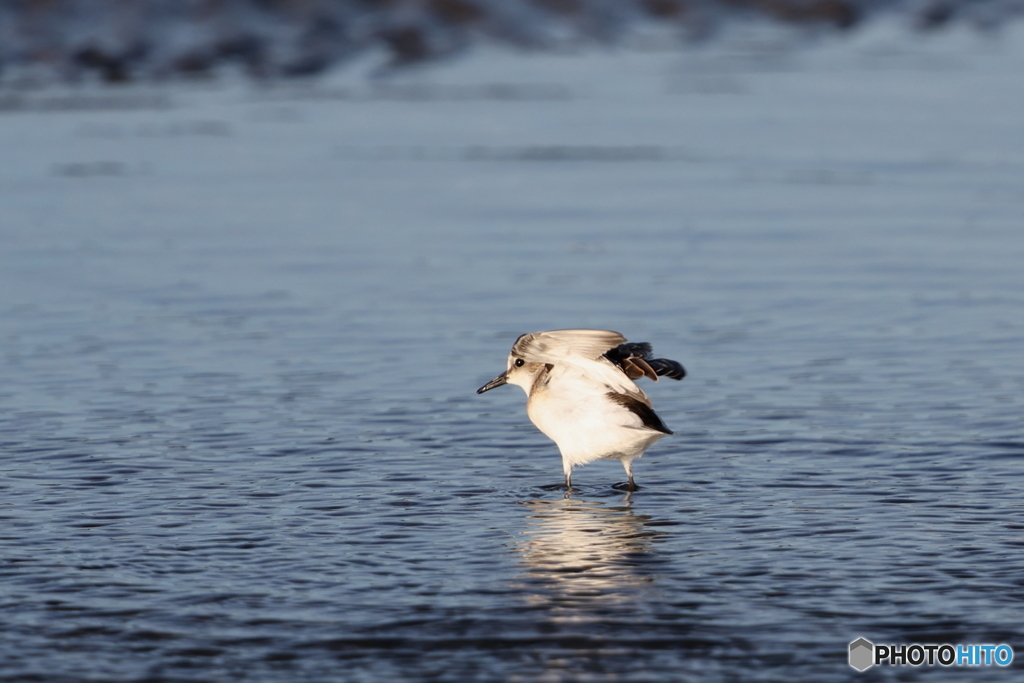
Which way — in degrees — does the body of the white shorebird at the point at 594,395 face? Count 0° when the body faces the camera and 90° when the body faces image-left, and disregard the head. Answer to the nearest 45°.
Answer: approximately 90°
